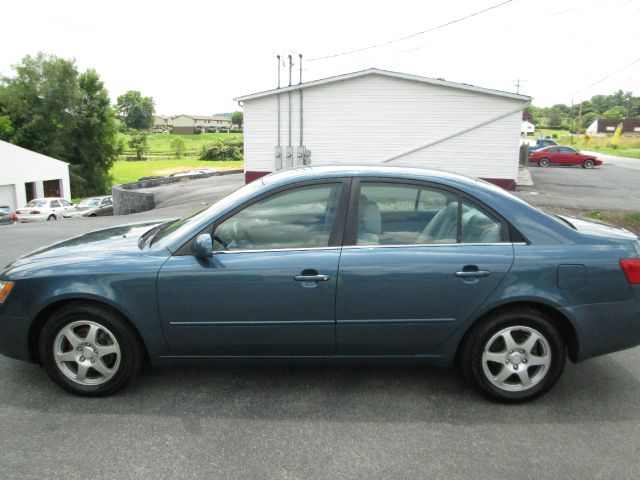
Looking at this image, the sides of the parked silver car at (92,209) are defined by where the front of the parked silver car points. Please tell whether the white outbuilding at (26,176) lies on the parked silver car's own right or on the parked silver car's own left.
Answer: on the parked silver car's own right

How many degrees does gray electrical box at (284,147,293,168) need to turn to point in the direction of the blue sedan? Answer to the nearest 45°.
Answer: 0° — it already faces it

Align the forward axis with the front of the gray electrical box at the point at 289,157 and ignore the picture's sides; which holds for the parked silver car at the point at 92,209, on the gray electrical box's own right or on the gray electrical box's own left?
on the gray electrical box's own right

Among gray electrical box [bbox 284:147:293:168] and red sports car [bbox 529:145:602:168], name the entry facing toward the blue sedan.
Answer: the gray electrical box

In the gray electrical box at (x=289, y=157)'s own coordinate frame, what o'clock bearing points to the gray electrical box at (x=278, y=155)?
the gray electrical box at (x=278, y=155) is roughly at 4 o'clock from the gray electrical box at (x=289, y=157).

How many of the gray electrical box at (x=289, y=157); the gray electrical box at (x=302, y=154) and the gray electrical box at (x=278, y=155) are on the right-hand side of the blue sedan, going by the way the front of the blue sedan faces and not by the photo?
3

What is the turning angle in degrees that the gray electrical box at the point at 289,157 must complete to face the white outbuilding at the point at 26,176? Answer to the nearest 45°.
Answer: approximately 135° to its right

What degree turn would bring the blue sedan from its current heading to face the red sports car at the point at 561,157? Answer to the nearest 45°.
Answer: approximately 135° to its right

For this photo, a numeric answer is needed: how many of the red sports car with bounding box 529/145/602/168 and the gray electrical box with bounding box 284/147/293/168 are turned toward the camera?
1

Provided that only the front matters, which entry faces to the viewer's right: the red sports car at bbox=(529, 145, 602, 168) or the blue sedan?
the red sports car

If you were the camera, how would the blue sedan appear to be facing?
facing to the left of the viewer

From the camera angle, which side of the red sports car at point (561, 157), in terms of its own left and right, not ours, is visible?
right
